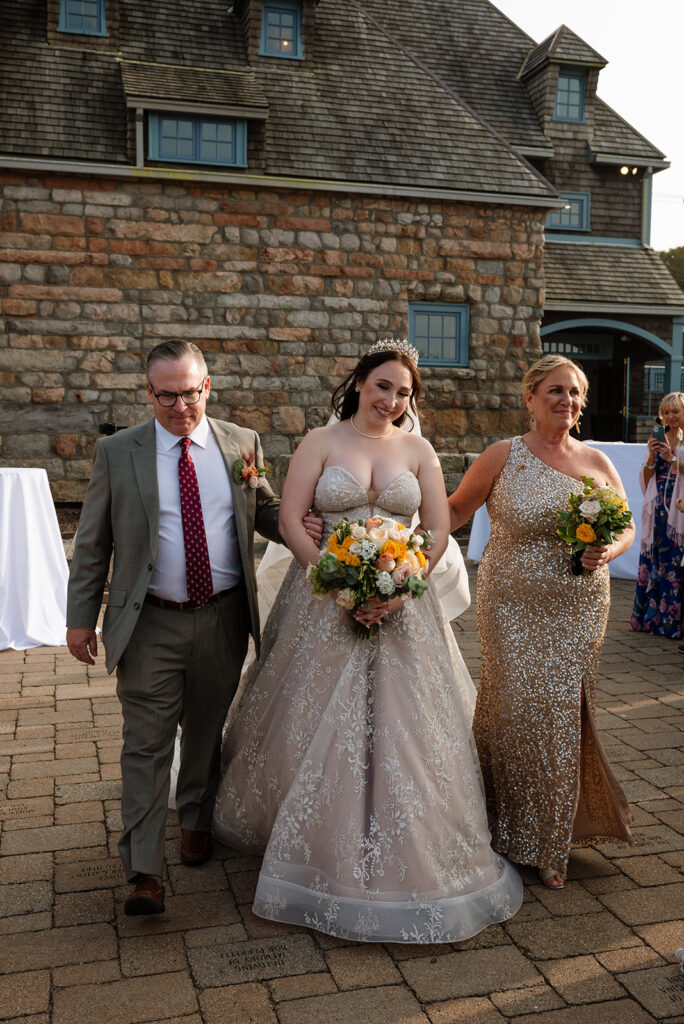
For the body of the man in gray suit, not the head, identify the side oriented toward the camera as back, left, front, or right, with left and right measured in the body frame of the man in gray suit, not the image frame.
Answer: front

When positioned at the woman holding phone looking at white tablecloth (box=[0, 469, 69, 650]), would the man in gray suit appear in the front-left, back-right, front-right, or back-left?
front-left

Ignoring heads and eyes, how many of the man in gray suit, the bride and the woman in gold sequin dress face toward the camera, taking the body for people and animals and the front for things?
3

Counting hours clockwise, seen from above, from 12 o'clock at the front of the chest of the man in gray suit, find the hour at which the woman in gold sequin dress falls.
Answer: The woman in gold sequin dress is roughly at 9 o'clock from the man in gray suit.

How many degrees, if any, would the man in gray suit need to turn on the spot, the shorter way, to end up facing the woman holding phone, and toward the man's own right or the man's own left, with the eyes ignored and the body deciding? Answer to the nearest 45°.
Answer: approximately 135° to the man's own left

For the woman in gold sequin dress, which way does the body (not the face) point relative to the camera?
toward the camera

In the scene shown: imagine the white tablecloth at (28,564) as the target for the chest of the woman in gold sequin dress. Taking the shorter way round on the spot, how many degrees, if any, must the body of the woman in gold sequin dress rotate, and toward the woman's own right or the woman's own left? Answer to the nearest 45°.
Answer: approximately 135° to the woman's own right
